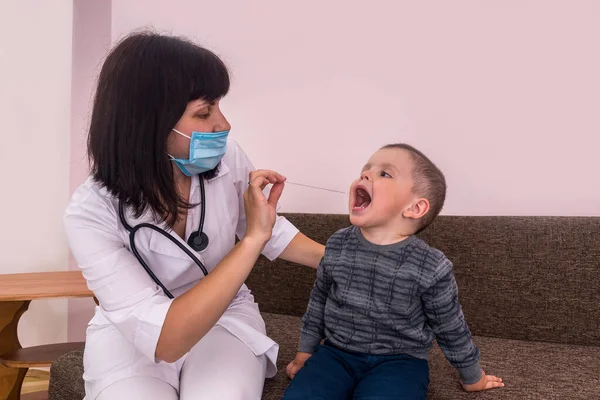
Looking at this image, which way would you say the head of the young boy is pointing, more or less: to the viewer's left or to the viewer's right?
to the viewer's left

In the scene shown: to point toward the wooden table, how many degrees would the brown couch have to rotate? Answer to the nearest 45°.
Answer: approximately 90° to its right

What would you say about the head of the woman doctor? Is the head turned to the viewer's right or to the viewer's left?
to the viewer's right

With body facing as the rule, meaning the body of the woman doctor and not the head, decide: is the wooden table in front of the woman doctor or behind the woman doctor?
behind

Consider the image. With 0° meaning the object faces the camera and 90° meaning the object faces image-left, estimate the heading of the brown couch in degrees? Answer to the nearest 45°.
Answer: approximately 0°
